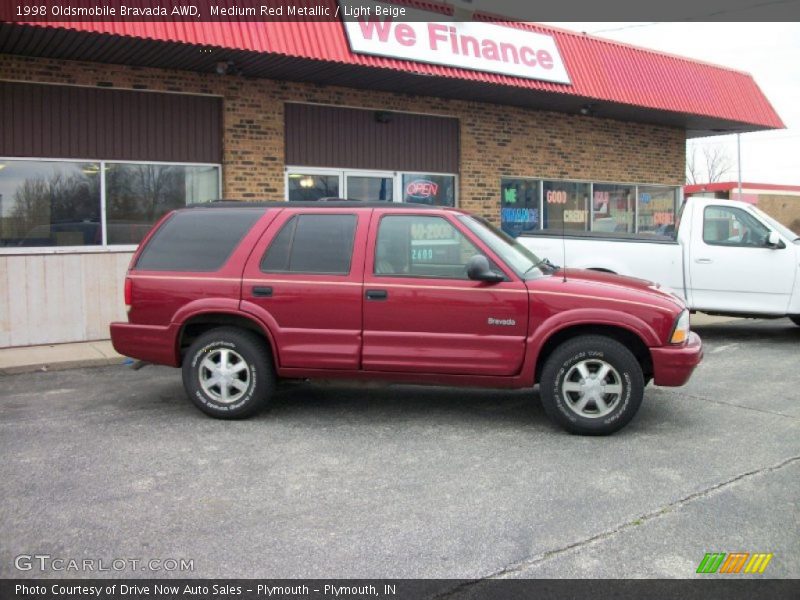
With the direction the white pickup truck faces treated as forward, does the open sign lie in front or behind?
behind

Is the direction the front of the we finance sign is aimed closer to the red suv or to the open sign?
the red suv

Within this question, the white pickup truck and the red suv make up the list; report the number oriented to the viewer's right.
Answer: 2

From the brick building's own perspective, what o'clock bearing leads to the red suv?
The red suv is roughly at 1 o'clock from the brick building.

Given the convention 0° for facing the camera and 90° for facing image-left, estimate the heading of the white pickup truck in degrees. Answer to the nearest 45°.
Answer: approximately 270°

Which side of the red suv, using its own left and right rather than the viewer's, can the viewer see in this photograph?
right

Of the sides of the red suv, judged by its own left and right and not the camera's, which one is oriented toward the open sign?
left

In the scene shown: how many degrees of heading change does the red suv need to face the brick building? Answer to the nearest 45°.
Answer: approximately 90° to its left

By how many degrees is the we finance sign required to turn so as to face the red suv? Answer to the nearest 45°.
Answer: approximately 45° to its right
